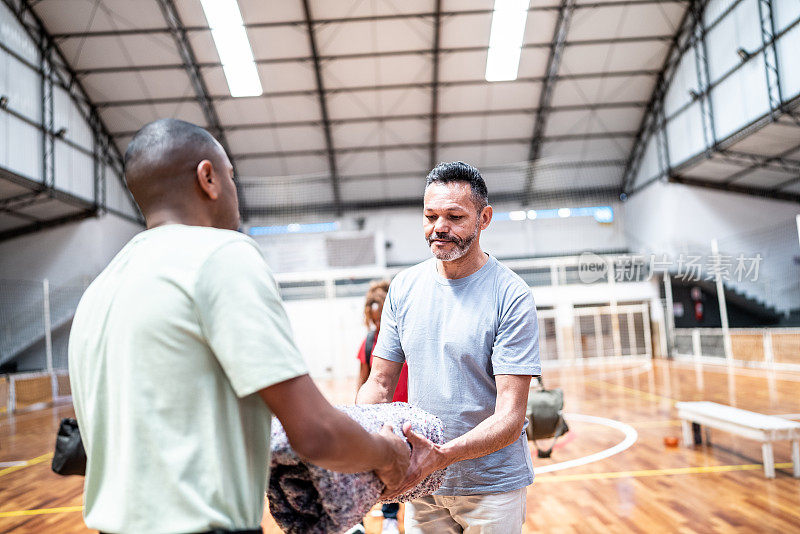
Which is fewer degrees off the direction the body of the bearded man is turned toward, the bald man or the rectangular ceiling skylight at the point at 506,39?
the bald man

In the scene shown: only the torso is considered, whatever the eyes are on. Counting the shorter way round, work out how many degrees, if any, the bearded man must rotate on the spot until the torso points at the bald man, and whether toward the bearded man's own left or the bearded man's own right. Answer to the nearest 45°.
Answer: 0° — they already face them

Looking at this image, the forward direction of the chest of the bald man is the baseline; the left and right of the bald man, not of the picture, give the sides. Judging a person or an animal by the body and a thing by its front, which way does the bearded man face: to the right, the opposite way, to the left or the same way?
the opposite way

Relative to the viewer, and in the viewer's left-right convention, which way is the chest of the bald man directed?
facing away from the viewer and to the right of the viewer

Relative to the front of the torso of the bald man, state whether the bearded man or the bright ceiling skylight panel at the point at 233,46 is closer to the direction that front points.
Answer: the bearded man

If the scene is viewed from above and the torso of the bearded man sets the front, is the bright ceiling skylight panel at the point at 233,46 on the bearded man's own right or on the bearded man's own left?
on the bearded man's own right

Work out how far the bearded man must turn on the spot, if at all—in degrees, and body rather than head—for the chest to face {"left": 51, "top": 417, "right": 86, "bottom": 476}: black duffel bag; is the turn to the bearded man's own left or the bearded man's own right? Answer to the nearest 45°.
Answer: approximately 90° to the bearded man's own right

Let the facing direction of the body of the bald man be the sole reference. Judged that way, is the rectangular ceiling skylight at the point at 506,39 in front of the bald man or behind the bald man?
in front

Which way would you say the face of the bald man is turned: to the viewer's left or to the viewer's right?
to the viewer's right

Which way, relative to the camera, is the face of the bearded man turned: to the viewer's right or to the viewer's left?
to the viewer's left

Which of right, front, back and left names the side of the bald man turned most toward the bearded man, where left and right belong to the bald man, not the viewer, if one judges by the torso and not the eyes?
front

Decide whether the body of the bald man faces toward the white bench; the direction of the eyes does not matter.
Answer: yes

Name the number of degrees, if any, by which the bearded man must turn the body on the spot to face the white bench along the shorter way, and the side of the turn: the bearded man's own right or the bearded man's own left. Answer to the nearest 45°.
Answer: approximately 180°

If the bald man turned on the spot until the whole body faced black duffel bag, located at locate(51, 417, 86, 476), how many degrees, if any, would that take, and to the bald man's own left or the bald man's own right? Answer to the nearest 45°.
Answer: approximately 45° to the bald man's own left
